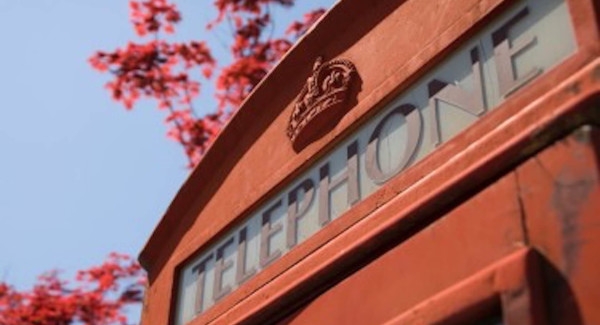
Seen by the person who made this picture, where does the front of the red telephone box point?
facing the viewer and to the left of the viewer
